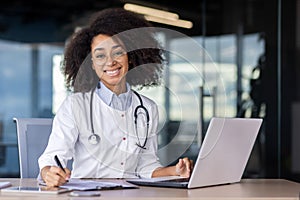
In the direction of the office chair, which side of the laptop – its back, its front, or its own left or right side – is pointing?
front

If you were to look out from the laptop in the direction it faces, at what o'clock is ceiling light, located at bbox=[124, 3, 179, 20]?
The ceiling light is roughly at 1 o'clock from the laptop.

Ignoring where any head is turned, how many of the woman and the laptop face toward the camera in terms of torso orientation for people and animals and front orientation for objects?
1

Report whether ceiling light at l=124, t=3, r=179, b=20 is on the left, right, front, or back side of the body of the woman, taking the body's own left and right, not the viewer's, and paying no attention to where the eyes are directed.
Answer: back

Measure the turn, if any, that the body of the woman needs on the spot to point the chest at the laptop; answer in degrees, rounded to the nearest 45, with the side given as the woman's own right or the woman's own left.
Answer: approximately 45° to the woman's own left

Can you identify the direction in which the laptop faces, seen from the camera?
facing away from the viewer and to the left of the viewer

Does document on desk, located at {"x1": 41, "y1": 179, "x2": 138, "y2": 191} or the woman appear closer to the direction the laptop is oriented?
the woman

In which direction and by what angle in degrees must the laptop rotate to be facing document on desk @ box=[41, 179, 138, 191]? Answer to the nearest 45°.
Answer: approximately 45° to its left
